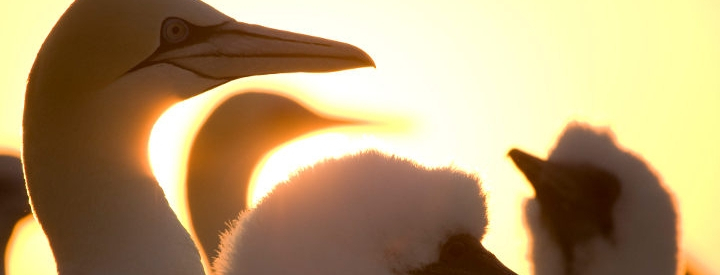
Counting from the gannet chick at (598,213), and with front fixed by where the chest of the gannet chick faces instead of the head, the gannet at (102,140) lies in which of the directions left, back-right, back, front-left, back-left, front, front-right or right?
front-left

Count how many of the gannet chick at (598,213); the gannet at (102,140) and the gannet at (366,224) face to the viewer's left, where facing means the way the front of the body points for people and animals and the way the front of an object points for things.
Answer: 1

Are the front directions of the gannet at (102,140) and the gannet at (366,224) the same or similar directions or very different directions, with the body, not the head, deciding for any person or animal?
same or similar directions

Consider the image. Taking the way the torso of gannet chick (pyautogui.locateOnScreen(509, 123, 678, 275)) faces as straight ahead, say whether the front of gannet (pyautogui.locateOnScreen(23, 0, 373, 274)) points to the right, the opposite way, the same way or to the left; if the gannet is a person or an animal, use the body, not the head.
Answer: the opposite way

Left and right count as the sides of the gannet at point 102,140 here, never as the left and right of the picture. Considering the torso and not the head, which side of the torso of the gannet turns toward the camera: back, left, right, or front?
right

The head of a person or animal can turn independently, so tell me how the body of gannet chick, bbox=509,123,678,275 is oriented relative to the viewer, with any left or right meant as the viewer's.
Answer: facing to the left of the viewer

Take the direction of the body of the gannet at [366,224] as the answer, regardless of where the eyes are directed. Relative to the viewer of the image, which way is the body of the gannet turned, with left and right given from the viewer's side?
facing to the right of the viewer

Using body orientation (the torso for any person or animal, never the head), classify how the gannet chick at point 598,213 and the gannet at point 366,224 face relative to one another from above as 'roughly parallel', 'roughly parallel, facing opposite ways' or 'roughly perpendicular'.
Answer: roughly parallel, facing opposite ways

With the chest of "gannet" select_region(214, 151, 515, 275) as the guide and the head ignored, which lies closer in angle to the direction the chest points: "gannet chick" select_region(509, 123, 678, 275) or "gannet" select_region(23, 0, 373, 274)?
the gannet chick

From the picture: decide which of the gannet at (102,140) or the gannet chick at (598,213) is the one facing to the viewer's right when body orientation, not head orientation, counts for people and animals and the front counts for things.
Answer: the gannet

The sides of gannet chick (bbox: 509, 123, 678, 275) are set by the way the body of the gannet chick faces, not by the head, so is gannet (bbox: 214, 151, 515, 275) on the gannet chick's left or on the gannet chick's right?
on the gannet chick's left

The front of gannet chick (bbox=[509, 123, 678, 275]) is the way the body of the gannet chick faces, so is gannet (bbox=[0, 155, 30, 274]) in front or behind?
in front

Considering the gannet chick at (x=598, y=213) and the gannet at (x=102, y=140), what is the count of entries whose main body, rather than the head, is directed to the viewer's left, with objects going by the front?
1
